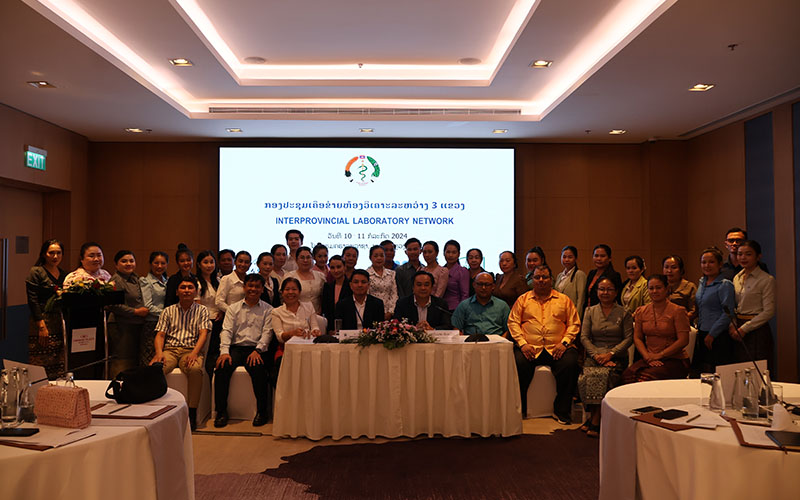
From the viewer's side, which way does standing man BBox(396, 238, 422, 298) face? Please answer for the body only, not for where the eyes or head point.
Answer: toward the camera

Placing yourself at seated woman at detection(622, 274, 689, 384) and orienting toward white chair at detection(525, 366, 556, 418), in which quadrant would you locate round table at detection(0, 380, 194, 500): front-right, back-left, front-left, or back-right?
front-left

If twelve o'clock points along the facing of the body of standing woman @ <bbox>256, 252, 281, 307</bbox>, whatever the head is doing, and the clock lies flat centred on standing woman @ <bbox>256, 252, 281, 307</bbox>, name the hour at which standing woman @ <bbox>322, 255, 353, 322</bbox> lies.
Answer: standing woman @ <bbox>322, 255, 353, 322</bbox> is roughly at 10 o'clock from standing woman @ <bbox>256, 252, 281, 307</bbox>.

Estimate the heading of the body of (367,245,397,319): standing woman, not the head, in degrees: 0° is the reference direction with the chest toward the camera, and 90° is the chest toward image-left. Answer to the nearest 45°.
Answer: approximately 0°

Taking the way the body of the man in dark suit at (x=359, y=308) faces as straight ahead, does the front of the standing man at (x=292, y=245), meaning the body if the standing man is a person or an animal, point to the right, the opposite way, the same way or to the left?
the same way

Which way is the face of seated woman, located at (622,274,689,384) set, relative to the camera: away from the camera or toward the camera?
toward the camera

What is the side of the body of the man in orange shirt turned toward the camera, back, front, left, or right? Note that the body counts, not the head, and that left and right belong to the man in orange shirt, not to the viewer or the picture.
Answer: front

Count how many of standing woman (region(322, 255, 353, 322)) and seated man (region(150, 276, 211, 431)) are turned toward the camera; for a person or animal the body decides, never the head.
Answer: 2

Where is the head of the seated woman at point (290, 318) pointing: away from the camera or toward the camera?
toward the camera

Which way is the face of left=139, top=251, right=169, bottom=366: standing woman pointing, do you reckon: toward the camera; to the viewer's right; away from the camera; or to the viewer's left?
toward the camera

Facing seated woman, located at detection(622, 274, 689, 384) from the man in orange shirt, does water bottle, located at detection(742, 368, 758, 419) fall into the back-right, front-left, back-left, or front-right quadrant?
front-right

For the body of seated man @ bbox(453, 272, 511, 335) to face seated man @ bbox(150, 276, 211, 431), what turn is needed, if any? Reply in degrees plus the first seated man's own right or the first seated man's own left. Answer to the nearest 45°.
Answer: approximately 90° to the first seated man's own right

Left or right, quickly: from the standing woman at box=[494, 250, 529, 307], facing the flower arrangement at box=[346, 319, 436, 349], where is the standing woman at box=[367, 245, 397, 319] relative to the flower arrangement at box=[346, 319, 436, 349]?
right

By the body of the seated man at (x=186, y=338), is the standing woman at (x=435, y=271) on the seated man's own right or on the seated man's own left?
on the seated man's own left

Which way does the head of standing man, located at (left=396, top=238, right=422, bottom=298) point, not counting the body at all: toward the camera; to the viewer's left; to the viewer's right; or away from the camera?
toward the camera

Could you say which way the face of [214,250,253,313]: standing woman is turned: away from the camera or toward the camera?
toward the camera

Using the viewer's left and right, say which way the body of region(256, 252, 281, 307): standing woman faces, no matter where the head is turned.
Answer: facing the viewer

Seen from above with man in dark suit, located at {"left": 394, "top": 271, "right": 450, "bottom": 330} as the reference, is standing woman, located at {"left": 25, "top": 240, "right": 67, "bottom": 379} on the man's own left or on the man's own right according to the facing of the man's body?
on the man's own right

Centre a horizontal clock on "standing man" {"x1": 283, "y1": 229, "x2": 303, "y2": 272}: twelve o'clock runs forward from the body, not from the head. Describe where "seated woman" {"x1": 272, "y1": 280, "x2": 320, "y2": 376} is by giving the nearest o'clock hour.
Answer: The seated woman is roughly at 12 o'clock from the standing man.

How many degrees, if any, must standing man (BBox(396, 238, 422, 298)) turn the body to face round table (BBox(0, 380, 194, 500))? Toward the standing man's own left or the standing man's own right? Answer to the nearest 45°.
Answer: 0° — they already face it

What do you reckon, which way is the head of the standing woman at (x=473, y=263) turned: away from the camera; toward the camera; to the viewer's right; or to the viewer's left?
toward the camera

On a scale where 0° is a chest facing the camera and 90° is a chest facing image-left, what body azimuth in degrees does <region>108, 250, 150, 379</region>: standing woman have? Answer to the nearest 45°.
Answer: approximately 315°
